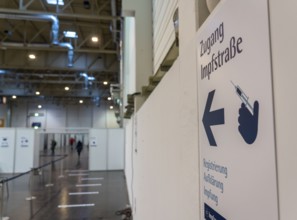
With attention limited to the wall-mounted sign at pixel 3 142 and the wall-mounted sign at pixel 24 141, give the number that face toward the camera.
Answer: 2

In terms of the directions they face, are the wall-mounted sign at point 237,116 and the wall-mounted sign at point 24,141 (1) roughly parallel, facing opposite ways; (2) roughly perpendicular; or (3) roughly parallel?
roughly perpendicular

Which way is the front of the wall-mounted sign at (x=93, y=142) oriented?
toward the camera

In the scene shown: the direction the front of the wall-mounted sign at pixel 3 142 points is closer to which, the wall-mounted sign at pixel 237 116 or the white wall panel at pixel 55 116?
the wall-mounted sign

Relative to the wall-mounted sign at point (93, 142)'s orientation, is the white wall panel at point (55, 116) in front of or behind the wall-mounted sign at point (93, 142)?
behind

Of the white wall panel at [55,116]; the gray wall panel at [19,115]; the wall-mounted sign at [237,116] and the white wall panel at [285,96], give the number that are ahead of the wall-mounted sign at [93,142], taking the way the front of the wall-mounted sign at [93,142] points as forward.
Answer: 2

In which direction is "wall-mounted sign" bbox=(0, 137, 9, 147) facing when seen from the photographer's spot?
facing the viewer

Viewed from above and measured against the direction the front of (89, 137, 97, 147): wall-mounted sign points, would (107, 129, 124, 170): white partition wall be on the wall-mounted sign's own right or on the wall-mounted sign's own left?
on the wall-mounted sign's own left

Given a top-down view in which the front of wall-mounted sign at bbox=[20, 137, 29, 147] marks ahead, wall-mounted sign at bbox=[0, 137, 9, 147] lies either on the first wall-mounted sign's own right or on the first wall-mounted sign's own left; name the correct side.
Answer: on the first wall-mounted sign's own right

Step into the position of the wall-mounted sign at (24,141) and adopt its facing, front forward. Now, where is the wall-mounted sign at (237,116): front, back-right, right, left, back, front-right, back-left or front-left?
front

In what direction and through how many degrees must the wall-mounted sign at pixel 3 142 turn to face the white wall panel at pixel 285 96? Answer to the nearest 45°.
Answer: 0° — it already faces it

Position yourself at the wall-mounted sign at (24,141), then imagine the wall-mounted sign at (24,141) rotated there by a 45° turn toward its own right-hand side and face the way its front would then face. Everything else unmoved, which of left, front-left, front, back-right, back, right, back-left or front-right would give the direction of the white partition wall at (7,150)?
front-right

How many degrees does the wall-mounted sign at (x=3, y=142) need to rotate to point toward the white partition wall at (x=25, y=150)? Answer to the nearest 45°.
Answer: approximately 90° to its left

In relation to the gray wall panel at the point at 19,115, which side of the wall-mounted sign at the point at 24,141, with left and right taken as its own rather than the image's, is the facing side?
back

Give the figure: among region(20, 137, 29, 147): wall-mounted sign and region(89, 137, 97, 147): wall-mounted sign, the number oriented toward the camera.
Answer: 2

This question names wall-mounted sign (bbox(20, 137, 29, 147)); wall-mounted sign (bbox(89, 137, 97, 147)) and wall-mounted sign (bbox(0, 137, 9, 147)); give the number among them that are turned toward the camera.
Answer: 3

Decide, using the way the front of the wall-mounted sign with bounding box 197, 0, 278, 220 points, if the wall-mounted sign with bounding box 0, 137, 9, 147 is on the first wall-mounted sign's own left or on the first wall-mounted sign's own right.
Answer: on the first wall-mounted sign's own right
